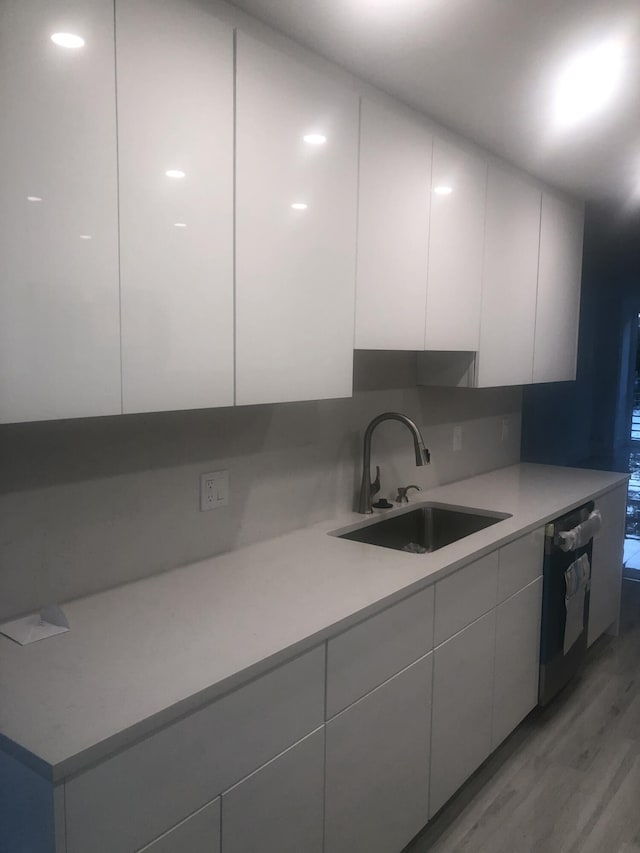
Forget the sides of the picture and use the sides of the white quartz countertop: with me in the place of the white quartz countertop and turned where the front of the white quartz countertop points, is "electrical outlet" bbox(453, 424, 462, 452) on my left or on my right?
on my left

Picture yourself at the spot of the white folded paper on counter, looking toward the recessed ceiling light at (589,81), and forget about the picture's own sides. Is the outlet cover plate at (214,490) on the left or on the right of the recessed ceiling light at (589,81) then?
left

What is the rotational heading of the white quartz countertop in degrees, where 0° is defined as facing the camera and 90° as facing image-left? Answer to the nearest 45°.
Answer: approximately 315°

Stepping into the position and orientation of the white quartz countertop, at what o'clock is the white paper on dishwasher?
The white paper on dishwasher is roughly at 9 o'clock from the white quartz countertop.

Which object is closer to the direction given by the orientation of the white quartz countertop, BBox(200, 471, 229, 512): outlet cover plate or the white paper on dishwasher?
the white paper on dishwasher
